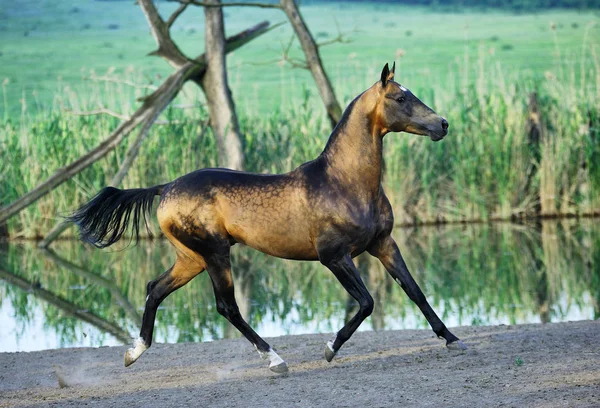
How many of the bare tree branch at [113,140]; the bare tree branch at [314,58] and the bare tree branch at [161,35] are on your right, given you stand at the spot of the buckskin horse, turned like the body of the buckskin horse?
0

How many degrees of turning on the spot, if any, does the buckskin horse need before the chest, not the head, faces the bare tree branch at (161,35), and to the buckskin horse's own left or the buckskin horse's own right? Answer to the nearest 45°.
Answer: approximately 90° to the buckskin horse's own left

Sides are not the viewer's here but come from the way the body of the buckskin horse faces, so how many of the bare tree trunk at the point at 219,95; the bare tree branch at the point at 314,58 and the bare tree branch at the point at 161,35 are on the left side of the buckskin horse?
3

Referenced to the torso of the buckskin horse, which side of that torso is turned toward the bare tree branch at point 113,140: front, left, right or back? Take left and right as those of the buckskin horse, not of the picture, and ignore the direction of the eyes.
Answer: left

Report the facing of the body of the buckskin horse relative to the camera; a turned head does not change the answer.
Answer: to the viewer's right

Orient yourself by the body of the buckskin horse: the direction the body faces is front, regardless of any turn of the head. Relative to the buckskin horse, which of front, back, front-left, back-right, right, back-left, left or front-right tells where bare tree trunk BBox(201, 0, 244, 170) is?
left

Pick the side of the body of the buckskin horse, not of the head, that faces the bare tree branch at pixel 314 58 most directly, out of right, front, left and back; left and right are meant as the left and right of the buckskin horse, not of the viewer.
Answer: left
